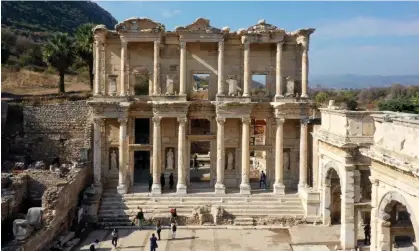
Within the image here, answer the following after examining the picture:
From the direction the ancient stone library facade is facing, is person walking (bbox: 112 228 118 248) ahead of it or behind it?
ahead

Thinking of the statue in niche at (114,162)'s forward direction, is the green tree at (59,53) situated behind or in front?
behind

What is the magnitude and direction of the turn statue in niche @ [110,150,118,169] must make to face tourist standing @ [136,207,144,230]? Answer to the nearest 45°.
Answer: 0° — it already faces them

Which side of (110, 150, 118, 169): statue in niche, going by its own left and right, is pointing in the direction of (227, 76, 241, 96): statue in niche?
left

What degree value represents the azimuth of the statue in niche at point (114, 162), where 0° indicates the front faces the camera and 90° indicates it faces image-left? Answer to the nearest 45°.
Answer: approximately 0°

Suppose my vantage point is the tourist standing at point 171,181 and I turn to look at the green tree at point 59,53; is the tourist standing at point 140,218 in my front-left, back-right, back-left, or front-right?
back-left

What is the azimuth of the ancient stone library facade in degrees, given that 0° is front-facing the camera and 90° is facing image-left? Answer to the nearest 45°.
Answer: approximately 0°

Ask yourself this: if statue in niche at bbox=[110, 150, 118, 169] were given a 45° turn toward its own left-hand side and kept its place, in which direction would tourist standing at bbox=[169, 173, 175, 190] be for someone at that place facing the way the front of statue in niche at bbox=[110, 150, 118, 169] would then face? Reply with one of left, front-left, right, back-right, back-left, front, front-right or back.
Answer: front-left

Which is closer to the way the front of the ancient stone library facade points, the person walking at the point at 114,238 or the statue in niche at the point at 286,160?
the person walking

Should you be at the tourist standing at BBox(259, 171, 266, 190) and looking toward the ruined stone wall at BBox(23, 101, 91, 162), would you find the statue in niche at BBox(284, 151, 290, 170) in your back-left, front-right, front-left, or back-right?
back-right

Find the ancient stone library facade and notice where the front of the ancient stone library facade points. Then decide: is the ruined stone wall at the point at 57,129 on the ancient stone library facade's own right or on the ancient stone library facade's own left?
on the ancient stone library facade's own right
